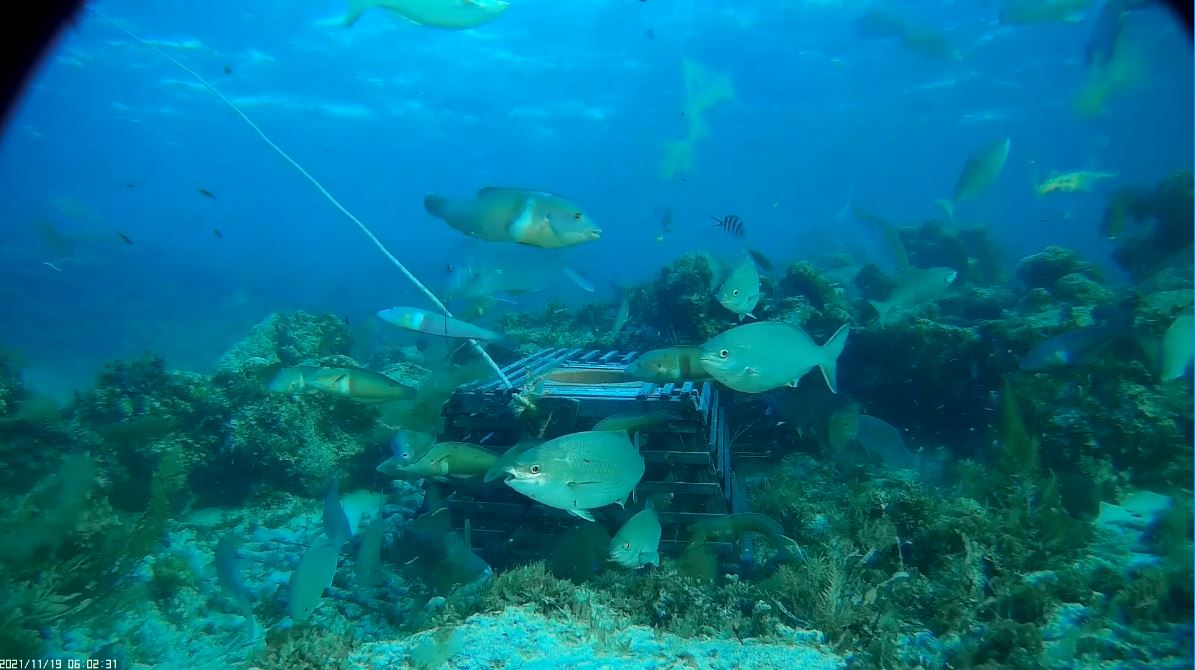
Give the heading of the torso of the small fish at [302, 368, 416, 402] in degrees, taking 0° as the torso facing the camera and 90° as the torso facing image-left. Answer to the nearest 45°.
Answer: approximately 90°

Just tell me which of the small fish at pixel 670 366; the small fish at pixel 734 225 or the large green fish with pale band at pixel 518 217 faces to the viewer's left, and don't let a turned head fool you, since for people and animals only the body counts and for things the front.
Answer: the small fish at pixel 670 366

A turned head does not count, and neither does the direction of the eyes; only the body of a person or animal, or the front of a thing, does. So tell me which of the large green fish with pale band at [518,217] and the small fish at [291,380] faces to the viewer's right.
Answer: the large green fish with pale band

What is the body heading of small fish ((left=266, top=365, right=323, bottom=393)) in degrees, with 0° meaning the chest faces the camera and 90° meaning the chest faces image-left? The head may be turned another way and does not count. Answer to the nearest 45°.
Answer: approximately 90°

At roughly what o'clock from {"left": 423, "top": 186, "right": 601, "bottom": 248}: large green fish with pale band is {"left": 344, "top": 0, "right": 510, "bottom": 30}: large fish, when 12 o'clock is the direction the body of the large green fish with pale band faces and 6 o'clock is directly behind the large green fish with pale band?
The large fish is roughly at 8 o'clock from the large green fish with pale band.

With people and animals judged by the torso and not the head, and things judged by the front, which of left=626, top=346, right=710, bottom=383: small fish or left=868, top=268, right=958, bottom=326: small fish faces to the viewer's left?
left=626, top=346, right=710, bottom=383: small fish

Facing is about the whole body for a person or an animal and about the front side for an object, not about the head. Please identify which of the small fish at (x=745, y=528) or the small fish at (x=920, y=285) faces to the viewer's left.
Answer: the small fish at (x=745, y=528)

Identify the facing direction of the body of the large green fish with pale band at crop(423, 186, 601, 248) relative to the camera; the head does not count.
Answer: to the viewer's right

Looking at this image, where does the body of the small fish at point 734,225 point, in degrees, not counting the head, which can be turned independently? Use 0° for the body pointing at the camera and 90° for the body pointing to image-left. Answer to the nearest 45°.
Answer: approximately 270°

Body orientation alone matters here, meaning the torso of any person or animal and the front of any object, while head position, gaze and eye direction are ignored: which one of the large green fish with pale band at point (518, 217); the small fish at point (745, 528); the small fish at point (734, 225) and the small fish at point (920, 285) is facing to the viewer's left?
the small fish at point (745, 528)

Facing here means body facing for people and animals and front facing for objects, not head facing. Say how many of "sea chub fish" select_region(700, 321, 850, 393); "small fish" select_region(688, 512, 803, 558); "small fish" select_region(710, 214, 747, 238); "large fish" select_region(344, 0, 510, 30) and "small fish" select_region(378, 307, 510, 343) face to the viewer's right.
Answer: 2
